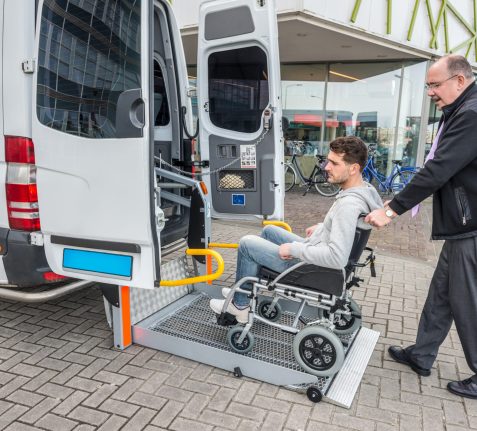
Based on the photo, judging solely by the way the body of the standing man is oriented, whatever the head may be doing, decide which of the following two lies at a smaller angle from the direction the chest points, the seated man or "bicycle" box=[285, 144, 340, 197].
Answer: the seated man

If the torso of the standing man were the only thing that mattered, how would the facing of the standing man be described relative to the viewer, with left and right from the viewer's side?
facing to the left of the viewer

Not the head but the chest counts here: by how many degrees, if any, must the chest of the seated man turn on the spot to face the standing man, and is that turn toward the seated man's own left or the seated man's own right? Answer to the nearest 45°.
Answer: approximately 180°

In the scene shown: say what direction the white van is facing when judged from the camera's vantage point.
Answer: facing away from the viewer and to the left of the viewer

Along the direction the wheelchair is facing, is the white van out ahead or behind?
ahead

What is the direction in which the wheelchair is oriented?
to the viewer's left

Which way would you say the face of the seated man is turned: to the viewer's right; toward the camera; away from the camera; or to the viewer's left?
to the viewer's left

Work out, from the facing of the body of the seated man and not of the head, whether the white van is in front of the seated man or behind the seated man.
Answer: in front

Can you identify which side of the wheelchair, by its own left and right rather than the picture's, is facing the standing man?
back

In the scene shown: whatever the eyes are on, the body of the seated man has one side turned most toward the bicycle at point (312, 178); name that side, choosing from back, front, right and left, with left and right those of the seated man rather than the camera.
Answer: right

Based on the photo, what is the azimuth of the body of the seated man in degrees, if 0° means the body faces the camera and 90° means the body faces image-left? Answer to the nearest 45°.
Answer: approximately 90°

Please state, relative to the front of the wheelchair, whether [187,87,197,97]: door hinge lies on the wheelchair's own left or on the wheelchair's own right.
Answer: on the wheelchair's own right

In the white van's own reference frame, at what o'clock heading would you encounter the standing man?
The standing man is roughly at 5 o'clock from the white van.
